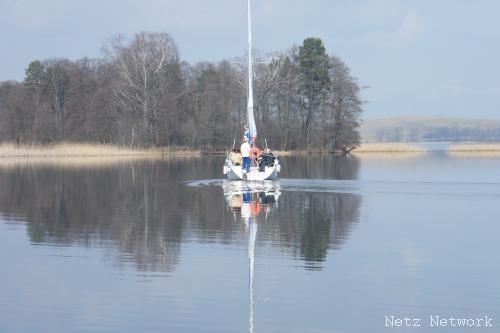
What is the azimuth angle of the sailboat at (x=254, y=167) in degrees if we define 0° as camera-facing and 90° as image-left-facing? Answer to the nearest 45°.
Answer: approximately 180°
